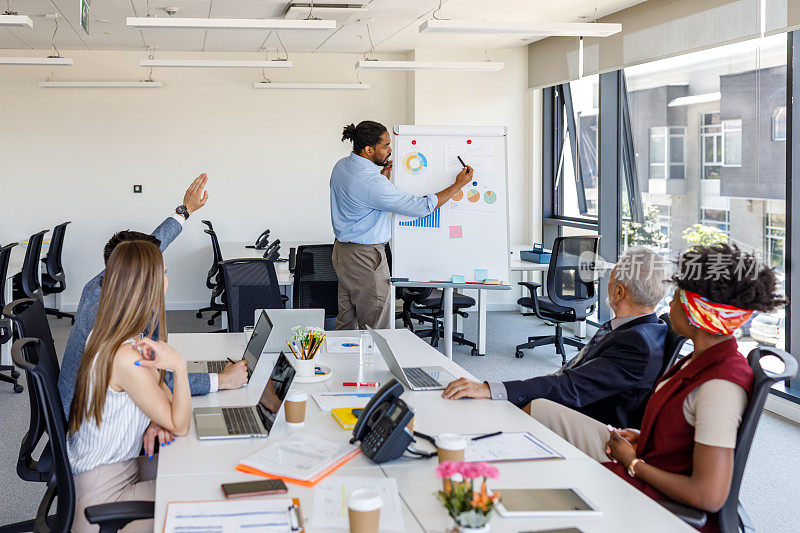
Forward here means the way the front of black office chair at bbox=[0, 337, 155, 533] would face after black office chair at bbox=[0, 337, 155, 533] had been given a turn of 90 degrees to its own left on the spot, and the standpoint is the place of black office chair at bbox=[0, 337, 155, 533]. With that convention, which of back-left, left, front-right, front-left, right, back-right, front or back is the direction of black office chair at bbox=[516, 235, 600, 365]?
front-right

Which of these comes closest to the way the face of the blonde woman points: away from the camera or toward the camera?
away from the camera

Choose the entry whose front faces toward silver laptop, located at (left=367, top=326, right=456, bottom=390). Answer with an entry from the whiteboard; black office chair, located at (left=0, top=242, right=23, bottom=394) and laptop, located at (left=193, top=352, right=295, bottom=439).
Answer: the whiteboard

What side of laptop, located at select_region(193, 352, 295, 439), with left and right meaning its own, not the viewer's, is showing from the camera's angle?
left

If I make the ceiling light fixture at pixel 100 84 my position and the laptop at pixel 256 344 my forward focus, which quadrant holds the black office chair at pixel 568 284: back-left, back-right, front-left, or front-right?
front-left

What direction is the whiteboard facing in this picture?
toward the camera

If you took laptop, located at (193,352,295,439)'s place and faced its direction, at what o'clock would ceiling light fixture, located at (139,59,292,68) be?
The ceiling light fixture is roughly at 3 o'clock from the laptop.

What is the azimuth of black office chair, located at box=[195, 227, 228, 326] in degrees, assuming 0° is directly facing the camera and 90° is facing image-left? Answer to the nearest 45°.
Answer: approximately 270°

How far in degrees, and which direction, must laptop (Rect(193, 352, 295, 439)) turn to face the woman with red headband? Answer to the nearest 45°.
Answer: approximately 135° to its left

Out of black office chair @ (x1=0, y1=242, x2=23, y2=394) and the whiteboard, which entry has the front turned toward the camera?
the whiteboard

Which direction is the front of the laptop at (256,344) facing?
to the viewer's left

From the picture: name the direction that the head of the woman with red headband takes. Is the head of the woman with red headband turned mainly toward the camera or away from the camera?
away from the camera

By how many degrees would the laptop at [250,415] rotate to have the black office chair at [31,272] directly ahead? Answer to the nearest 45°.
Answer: approximately 90° to its right

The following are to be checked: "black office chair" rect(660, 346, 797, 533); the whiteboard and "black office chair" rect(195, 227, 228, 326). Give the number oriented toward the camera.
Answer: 1

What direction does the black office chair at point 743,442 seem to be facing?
to the viewer's left
